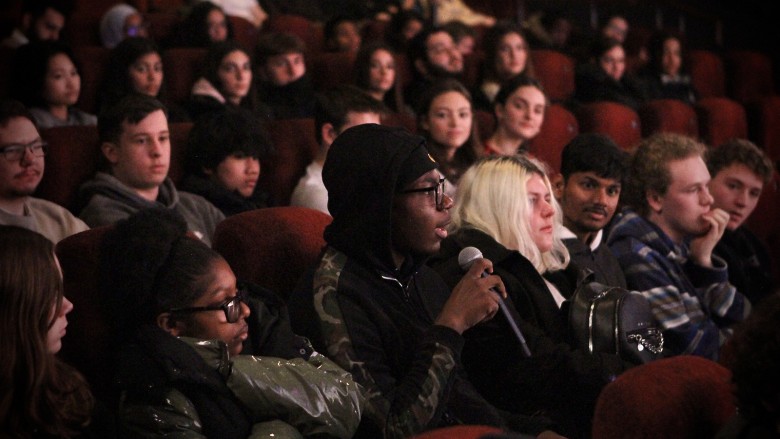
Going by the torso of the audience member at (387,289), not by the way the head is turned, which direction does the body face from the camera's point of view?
to the viewer's right

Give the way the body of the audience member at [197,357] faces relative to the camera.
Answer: to the viewer's right

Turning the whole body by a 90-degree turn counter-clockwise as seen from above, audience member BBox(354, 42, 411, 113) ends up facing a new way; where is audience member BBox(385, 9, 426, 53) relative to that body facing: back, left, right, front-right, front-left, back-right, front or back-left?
front-left

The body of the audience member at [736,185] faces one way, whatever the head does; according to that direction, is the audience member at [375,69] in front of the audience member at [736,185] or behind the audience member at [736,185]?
behind

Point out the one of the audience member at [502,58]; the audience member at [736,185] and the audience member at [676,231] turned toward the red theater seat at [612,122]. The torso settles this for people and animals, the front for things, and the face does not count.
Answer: the audience member at [502,58]

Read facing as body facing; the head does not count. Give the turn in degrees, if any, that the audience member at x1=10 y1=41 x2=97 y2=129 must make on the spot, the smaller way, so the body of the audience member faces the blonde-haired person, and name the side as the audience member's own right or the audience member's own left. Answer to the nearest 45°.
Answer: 0° — they already face them

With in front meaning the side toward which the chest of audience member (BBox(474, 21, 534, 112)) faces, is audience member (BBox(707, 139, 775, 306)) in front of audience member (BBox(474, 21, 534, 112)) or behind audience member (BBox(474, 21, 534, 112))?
in front

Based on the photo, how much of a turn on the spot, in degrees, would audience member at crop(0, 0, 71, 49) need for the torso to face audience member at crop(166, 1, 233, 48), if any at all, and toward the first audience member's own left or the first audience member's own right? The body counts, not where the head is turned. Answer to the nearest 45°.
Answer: approximately 45° to the first audience member's own left

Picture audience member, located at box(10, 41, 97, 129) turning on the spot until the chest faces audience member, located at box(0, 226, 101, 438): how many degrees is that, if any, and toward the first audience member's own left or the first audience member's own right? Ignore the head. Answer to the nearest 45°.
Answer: approximately 45° to the first audience member's own right

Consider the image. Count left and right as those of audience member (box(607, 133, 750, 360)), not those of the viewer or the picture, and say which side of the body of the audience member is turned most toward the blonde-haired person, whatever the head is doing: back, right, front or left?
right

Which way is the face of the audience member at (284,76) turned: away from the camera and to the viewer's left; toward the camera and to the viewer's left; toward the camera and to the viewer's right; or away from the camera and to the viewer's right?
toward the camera and to the viewer's right

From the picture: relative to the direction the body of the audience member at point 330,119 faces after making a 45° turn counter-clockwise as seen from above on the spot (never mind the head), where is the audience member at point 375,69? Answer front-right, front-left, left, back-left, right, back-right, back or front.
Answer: left

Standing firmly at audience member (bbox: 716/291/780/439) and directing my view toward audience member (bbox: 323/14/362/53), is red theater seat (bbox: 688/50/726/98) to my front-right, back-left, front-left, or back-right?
front-right

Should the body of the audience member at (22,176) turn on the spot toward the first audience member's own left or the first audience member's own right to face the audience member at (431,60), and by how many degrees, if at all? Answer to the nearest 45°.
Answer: approximately 90° to the first audience member's own left
